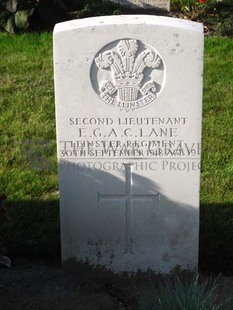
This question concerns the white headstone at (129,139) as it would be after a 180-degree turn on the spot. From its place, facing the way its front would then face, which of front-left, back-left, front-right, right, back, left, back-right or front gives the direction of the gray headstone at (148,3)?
front

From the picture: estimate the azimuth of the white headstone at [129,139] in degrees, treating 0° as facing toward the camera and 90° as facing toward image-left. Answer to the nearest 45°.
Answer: approximately 0°
